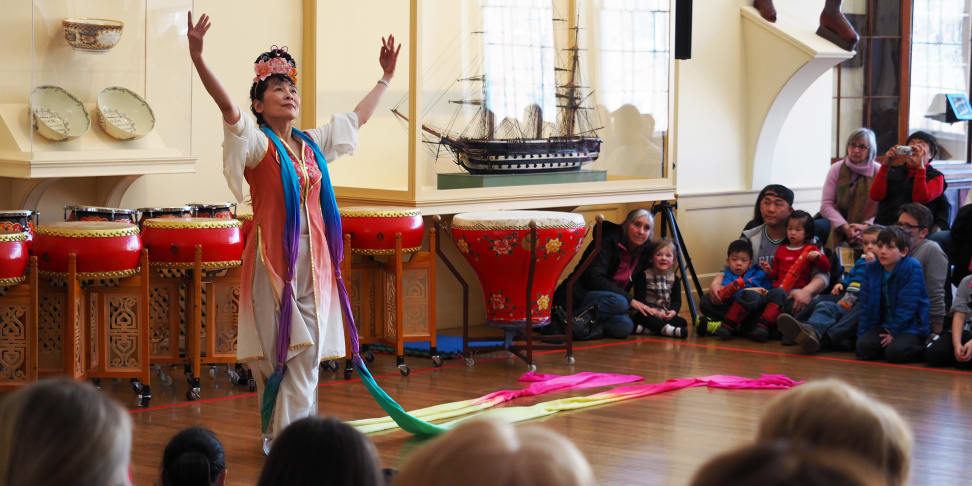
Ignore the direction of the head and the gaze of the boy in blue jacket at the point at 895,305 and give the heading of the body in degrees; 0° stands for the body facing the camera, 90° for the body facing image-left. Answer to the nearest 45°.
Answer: approximately 45°

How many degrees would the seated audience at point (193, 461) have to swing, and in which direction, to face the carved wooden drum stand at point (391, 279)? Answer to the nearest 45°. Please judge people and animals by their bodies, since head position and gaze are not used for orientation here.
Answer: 0° — they already face it

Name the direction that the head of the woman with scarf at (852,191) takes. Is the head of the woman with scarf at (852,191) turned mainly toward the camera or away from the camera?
toward the camera

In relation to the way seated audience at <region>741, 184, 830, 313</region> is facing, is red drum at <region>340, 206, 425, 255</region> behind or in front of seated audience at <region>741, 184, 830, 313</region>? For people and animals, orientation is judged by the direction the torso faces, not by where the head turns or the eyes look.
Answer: in front

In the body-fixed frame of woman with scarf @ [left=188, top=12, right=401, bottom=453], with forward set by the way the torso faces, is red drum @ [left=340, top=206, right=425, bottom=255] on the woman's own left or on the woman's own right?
on the woman's own left

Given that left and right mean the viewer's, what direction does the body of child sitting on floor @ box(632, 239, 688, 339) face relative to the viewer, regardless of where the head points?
facing the viewer

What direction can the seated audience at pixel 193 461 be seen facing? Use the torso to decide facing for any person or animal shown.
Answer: away from the camera

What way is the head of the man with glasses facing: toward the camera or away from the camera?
toward the camera

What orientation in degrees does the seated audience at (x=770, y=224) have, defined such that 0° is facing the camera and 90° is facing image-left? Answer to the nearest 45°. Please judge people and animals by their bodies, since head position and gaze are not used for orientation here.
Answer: approximately 45°

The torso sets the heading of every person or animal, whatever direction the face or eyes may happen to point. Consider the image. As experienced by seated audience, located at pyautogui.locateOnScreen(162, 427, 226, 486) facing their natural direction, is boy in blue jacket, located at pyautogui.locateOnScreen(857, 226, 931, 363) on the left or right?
on their right

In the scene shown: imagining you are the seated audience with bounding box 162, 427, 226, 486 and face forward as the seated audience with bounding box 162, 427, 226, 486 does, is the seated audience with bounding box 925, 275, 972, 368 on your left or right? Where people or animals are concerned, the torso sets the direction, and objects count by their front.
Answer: on your right

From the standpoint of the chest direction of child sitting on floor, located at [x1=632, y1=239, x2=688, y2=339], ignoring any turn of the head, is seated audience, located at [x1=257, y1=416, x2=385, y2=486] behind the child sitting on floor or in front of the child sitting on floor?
in front

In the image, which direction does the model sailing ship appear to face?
to the viewer's left

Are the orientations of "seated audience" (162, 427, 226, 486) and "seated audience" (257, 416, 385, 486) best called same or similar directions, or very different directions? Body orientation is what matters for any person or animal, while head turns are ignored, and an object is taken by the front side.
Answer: same or similar directions

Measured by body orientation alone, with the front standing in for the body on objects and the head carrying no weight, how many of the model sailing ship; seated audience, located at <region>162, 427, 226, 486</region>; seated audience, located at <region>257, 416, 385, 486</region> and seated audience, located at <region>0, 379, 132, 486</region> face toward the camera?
0
